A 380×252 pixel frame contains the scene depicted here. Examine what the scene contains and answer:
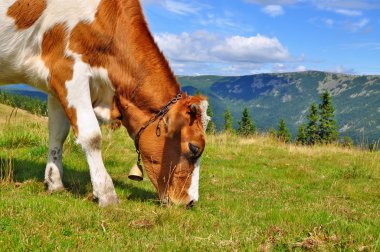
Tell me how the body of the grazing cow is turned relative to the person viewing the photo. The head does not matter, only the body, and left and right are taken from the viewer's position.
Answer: facing to the right of the viewer
